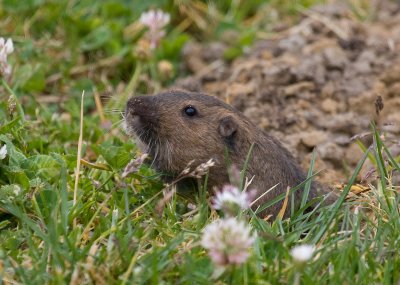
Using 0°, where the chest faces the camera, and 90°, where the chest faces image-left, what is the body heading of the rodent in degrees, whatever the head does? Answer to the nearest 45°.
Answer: approximately 90°

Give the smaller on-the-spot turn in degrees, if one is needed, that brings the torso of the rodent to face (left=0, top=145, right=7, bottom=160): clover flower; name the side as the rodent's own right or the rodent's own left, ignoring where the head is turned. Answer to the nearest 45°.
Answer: approximately 45° to the rodent's own left

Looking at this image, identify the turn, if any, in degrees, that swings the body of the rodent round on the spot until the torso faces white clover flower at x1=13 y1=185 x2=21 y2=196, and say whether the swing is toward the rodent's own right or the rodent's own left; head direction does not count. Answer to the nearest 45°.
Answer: approximately 45° to the rodent's own left

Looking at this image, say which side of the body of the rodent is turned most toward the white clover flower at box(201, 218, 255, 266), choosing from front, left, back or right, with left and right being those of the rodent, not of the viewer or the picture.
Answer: left

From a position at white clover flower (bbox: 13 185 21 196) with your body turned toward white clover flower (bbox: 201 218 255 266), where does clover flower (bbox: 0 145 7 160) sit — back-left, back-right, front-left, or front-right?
back-left

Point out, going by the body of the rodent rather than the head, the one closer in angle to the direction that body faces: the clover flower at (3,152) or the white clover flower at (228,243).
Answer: the clover flower

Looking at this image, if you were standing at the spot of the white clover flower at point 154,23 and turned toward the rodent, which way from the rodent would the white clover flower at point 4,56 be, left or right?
right

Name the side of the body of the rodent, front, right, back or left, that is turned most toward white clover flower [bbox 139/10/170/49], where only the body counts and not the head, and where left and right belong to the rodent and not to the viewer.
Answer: right
